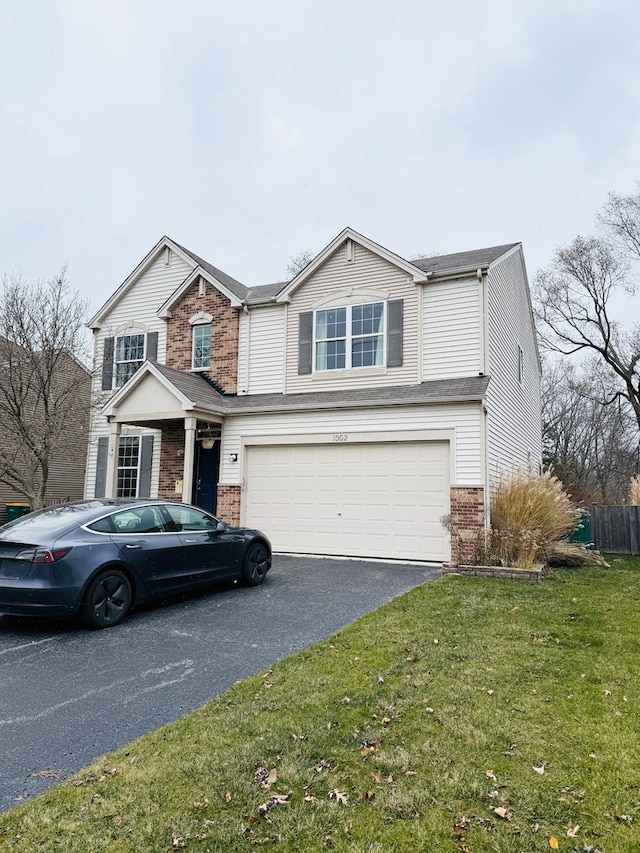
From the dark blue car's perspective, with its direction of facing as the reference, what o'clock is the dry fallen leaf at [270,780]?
The dry fallen leaf is roughly at 4 o'clock from the dark blue car.

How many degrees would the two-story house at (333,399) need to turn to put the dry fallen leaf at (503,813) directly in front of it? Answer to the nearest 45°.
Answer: approximately 45° to its left

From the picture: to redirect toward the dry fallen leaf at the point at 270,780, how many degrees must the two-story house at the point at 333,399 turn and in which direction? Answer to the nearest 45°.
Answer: approximately 45° to its left

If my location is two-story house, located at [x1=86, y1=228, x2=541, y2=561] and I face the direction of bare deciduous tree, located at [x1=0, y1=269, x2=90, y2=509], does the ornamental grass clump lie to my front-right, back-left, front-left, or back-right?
back-left

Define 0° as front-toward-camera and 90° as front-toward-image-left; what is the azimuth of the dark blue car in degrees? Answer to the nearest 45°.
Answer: approximately 225°

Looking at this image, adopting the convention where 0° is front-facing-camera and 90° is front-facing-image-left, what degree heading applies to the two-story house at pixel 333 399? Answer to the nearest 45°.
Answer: approximately 45°

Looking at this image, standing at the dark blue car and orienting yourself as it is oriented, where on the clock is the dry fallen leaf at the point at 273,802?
The dry fallen leaf is roughly at 4 o'clock from the dark blue car.

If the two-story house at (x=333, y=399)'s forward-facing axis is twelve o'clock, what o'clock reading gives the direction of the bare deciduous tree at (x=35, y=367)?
The bare deciduous tree is roughly at 2 o'clock from the two-story house.

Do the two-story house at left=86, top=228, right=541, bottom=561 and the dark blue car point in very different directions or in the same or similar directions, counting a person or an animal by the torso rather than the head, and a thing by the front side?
very different directions

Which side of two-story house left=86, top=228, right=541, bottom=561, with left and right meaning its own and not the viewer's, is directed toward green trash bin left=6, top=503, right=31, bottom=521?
right

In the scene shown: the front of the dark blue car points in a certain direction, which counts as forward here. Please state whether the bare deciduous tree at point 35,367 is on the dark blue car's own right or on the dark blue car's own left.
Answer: on the dark blue car's own left
